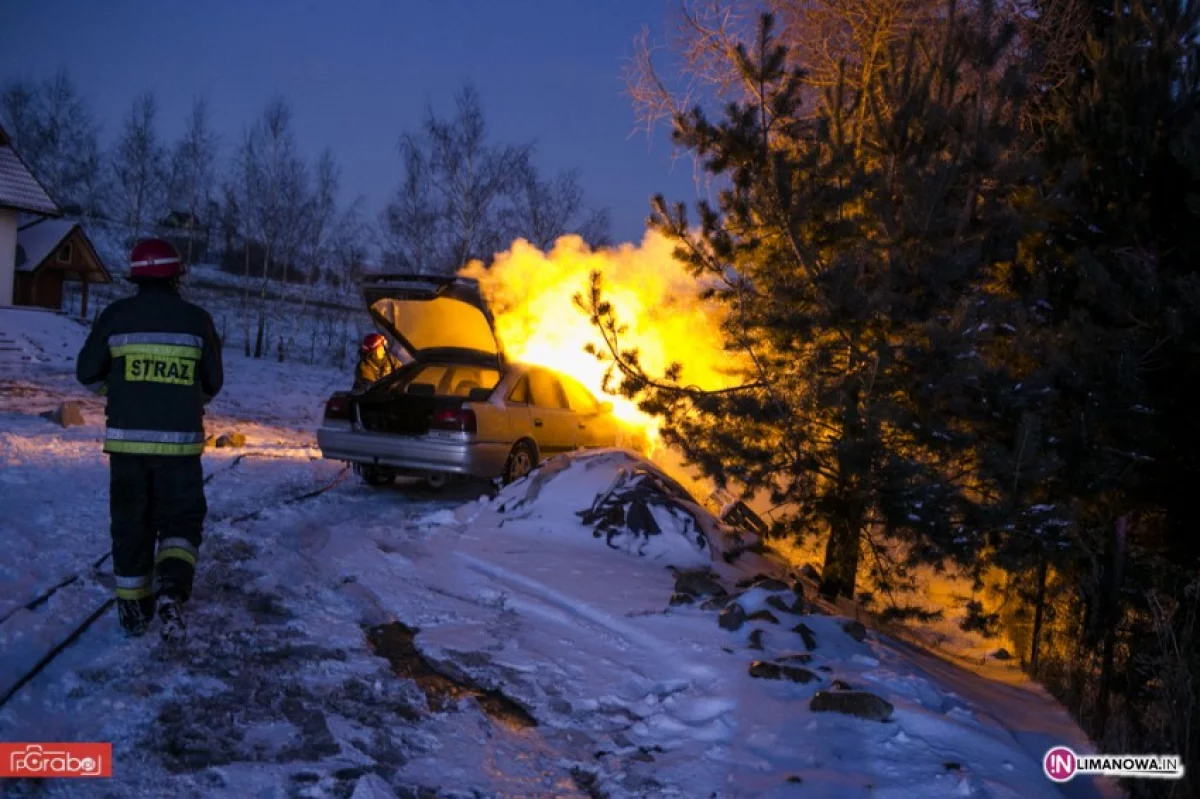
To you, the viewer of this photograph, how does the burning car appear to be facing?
facing away from the viewer and to the right of the viewer

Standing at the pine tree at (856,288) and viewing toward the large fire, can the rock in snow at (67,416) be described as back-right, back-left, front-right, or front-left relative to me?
front-left

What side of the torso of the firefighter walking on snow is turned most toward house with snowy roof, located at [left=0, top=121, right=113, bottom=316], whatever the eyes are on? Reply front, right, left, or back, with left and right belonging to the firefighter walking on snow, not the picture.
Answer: front

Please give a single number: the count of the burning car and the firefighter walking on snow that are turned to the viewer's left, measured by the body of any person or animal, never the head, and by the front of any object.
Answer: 0

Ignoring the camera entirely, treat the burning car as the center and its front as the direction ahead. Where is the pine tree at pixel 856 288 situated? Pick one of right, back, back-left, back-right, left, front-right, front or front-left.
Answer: right

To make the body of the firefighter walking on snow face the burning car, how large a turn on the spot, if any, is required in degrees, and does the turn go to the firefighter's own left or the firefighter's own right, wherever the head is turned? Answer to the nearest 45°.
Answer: approximately 45° to the firefighter's own right

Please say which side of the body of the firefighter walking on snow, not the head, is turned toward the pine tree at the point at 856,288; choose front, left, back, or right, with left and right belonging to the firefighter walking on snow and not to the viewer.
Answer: right

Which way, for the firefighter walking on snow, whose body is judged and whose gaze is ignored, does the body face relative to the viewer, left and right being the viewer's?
facing away from the viewer

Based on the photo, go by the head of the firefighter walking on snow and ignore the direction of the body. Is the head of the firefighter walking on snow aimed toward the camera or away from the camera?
away from the camera

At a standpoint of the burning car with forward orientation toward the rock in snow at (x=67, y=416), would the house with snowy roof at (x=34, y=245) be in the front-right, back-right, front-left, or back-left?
front-right
